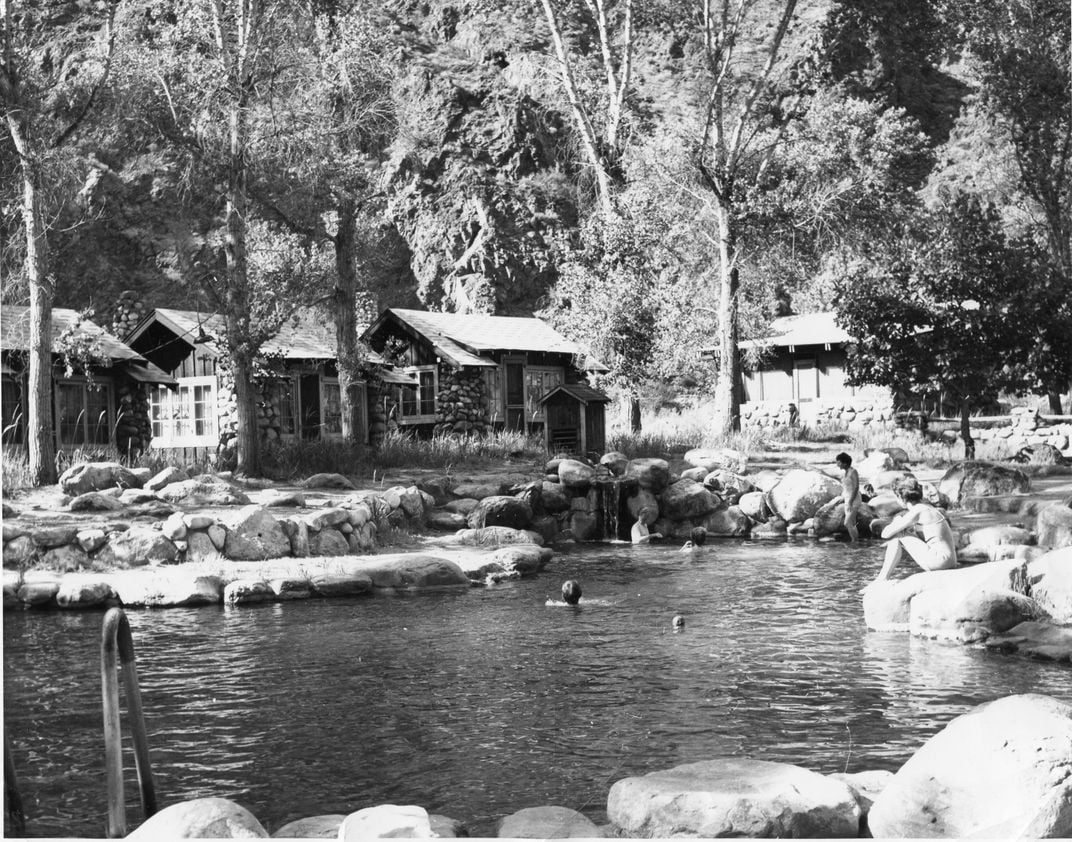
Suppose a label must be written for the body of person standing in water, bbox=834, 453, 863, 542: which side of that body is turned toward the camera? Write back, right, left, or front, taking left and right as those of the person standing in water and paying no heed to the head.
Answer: left

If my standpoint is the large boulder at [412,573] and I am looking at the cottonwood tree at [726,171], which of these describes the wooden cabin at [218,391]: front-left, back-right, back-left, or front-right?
front-left

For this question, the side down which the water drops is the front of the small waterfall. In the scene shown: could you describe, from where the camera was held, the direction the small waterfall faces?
facing the viewer

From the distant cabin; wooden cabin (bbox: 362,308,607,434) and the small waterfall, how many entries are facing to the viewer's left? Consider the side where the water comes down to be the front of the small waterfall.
0

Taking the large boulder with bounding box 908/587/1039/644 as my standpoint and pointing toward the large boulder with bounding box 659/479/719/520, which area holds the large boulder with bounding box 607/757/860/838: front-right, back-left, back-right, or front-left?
back-left

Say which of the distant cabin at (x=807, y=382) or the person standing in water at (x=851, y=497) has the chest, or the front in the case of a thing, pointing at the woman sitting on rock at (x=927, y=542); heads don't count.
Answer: the distant cabin

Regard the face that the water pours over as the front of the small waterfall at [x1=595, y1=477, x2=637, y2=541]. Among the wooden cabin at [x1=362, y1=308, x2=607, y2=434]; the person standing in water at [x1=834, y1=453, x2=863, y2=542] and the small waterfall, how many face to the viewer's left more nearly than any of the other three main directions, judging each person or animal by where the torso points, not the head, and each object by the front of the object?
1

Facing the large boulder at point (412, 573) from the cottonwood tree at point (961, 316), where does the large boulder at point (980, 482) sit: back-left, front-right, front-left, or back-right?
front-left

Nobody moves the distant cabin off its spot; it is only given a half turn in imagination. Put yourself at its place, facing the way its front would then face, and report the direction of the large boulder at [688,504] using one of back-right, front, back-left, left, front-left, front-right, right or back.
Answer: back

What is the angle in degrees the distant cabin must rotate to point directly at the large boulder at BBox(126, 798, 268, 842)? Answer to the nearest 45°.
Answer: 0° — it already faces it

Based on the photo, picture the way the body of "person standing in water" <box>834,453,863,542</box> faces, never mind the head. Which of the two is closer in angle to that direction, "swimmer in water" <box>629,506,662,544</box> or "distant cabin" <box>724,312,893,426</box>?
the swimmer in water

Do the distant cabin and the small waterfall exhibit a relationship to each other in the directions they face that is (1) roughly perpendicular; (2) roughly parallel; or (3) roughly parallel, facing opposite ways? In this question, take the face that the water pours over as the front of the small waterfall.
roughly parallel

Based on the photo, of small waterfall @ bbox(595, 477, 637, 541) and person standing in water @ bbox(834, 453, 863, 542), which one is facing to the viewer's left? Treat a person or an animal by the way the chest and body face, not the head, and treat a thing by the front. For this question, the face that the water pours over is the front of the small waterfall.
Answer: the person standing in water
